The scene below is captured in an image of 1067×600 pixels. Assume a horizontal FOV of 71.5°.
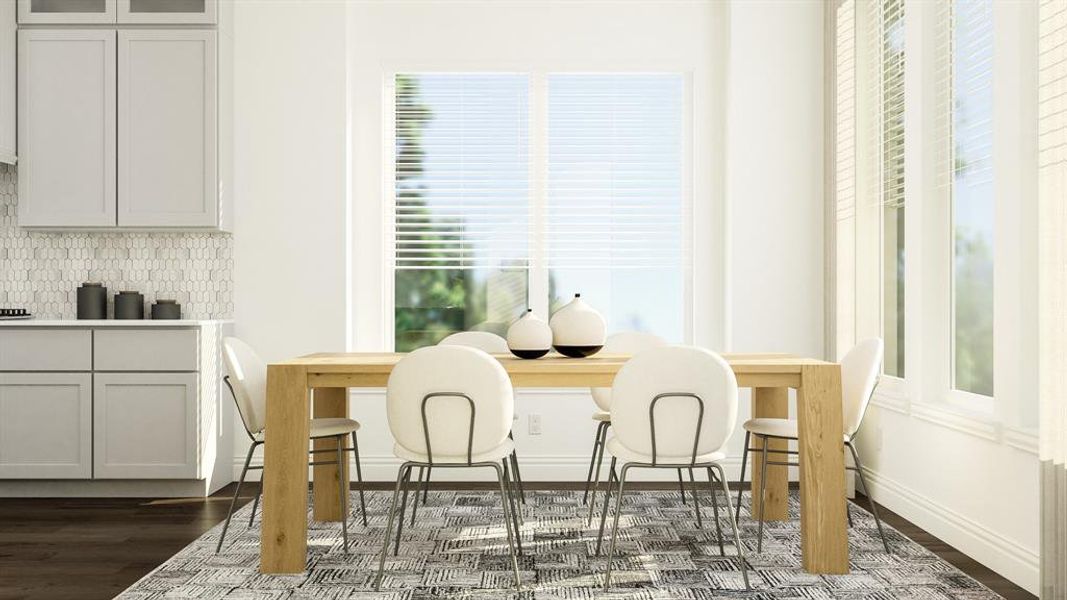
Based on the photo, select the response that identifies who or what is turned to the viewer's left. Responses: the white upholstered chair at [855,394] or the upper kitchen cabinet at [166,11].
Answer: the white upholstered chair

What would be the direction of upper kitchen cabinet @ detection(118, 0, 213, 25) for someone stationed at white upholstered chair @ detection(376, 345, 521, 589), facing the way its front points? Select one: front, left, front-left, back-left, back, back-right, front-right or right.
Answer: front-left

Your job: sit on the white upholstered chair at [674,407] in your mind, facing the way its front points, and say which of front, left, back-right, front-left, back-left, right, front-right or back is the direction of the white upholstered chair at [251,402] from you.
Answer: left

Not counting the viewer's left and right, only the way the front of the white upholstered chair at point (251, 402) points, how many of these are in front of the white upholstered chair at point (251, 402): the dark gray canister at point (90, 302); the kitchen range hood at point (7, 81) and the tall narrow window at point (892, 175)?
1

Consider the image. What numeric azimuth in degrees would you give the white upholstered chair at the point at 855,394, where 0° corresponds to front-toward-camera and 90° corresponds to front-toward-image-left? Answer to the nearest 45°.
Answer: approximately 90°

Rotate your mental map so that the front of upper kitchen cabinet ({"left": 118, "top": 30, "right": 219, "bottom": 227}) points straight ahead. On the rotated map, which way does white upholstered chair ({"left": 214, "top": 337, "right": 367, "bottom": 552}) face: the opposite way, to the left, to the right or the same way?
to the left

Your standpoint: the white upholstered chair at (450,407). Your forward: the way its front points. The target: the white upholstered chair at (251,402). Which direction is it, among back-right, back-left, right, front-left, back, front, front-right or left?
front-left

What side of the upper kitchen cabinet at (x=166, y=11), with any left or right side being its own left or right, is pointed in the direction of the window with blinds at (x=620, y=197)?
left

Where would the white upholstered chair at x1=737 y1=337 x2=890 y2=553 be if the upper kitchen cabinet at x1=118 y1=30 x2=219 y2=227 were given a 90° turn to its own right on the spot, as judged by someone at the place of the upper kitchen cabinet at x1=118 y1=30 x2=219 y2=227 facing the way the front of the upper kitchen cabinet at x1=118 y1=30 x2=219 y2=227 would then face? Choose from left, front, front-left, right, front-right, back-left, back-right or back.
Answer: back-left

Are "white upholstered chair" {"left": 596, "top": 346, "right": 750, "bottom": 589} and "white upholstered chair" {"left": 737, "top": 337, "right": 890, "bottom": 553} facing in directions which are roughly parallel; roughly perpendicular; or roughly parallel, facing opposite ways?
roughly perpendicular

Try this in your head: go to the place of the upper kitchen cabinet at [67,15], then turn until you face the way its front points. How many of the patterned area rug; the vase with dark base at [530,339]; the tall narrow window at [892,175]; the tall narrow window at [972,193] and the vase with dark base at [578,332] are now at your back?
0

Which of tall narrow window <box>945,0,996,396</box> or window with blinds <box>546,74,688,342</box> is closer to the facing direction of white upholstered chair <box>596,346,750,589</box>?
the window with blinds

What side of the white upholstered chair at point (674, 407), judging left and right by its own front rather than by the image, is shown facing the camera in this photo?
back

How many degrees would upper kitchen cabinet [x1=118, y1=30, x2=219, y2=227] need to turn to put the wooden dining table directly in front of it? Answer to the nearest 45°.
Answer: approximately 45° to its left

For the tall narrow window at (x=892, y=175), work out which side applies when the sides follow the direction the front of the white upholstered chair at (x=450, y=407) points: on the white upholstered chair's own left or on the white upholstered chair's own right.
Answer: on the white upholstered chair's own right

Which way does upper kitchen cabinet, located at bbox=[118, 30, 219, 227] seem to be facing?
toward the camera

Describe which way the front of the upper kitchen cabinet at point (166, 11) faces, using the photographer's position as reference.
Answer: facing the viewer

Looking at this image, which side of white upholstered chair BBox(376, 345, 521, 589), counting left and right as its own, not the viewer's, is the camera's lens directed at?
back

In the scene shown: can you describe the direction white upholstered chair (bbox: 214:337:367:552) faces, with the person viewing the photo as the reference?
facing to the right of the viewer
